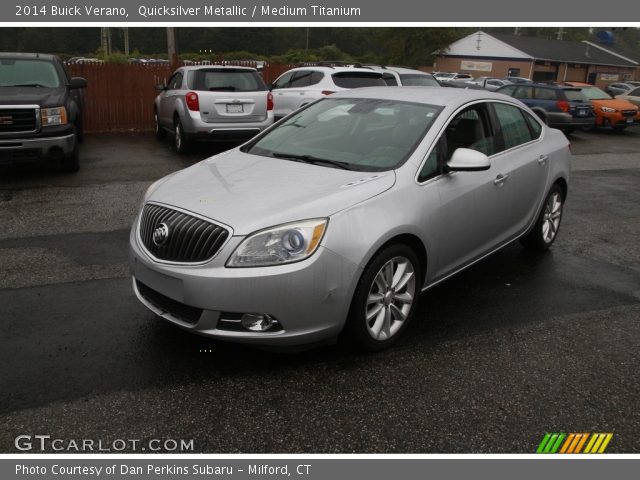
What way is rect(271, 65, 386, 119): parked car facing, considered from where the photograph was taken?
facing away from the viewer and to the left of the viewer

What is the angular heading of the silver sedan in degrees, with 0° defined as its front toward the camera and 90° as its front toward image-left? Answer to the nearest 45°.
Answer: approximately 45°

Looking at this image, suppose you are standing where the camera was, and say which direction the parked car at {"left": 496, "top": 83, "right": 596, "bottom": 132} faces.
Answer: facing away from the viewer and to the left of the viewer

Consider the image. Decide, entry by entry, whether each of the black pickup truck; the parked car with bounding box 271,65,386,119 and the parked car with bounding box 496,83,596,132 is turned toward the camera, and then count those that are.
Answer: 1

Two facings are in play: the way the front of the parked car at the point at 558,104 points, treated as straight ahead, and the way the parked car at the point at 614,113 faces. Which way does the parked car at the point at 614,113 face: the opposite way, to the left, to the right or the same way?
the opposite way

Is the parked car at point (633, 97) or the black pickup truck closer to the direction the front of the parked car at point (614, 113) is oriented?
the black pickup truck

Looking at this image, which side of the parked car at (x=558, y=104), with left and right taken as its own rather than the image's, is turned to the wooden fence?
left

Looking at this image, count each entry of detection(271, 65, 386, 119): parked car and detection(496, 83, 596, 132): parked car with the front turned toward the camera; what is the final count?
0

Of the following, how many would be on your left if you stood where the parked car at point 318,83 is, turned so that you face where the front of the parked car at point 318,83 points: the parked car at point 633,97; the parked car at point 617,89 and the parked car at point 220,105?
1

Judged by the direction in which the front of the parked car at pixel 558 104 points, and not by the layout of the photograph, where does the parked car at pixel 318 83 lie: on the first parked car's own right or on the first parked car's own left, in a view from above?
on the first parked car's own left

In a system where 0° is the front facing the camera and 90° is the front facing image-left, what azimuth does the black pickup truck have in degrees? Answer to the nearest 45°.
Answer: approximately 0°

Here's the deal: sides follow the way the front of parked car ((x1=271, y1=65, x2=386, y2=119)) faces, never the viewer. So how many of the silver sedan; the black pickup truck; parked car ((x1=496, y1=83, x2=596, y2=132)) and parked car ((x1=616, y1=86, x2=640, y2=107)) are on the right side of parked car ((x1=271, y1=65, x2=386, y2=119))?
2
